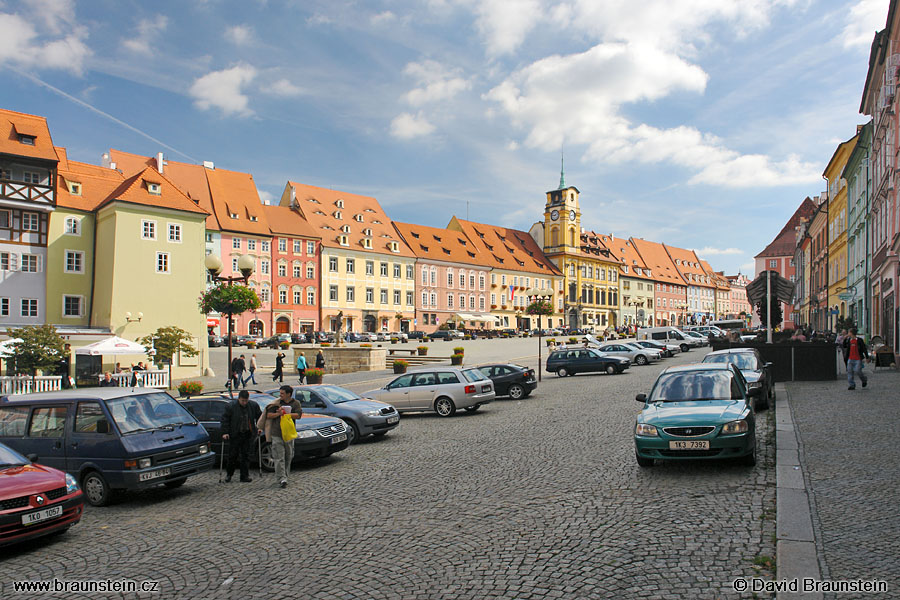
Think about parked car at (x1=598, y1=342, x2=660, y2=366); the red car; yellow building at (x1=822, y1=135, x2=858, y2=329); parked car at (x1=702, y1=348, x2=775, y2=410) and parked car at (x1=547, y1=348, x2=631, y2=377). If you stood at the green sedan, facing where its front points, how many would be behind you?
4

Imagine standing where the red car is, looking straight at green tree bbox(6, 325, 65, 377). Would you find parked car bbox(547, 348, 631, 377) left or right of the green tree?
right

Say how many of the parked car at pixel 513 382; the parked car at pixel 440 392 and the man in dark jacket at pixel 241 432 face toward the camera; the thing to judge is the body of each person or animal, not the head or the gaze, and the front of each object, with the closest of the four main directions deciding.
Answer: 1

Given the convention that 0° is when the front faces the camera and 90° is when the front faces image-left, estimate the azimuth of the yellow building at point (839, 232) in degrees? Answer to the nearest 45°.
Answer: approximately 90°

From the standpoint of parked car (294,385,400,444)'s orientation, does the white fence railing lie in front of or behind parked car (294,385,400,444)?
behind

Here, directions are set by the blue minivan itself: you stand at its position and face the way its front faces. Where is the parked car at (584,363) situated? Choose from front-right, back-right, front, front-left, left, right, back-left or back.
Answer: left

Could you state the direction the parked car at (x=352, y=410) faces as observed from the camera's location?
facing the viewer and to the right of the viewer

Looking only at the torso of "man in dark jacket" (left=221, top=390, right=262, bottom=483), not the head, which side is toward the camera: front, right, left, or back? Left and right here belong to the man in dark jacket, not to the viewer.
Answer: front

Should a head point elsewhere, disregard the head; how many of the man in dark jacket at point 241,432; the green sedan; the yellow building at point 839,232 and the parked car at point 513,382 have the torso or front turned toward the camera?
2

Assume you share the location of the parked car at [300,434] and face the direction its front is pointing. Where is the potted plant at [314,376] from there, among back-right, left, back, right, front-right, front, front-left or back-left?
back-left
